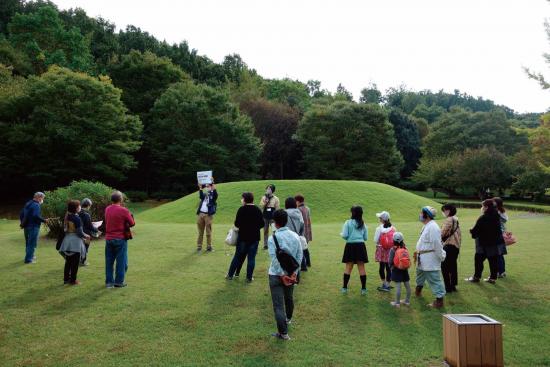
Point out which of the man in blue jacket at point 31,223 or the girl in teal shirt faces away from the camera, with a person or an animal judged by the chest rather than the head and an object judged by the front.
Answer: the girl in teal shirt

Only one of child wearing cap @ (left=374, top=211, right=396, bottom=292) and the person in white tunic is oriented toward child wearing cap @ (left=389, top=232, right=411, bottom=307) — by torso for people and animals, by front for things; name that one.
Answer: the person in white tunic

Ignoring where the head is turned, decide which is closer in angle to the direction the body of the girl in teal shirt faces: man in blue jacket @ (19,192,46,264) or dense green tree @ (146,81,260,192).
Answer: the dense green tree

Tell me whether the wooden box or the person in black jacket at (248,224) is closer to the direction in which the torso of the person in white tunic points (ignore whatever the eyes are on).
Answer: the person in black jacket

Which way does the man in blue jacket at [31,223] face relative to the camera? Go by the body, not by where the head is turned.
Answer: to the viewer's right

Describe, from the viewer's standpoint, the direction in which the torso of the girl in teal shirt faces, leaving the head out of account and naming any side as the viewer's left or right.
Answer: facing away from the viewer

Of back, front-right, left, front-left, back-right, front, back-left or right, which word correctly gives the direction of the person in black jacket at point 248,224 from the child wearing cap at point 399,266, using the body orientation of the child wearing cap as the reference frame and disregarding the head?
front-left

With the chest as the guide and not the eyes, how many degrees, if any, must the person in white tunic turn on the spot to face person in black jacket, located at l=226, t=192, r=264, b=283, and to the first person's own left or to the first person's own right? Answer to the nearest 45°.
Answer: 0° — they already face them

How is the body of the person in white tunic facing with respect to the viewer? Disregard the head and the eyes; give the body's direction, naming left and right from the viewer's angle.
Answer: facing to the left of the viewer

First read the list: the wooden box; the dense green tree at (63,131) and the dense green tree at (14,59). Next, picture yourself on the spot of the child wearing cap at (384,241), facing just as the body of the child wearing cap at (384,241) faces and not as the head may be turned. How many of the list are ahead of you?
2

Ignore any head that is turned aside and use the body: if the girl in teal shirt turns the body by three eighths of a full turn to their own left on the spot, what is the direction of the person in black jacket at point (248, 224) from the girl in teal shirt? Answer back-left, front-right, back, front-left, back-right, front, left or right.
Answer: front-right

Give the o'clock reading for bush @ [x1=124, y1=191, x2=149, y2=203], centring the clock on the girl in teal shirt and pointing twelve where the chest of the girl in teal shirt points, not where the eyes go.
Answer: The bush is roughly at 11 o'clock from the girl in teal shirt.
